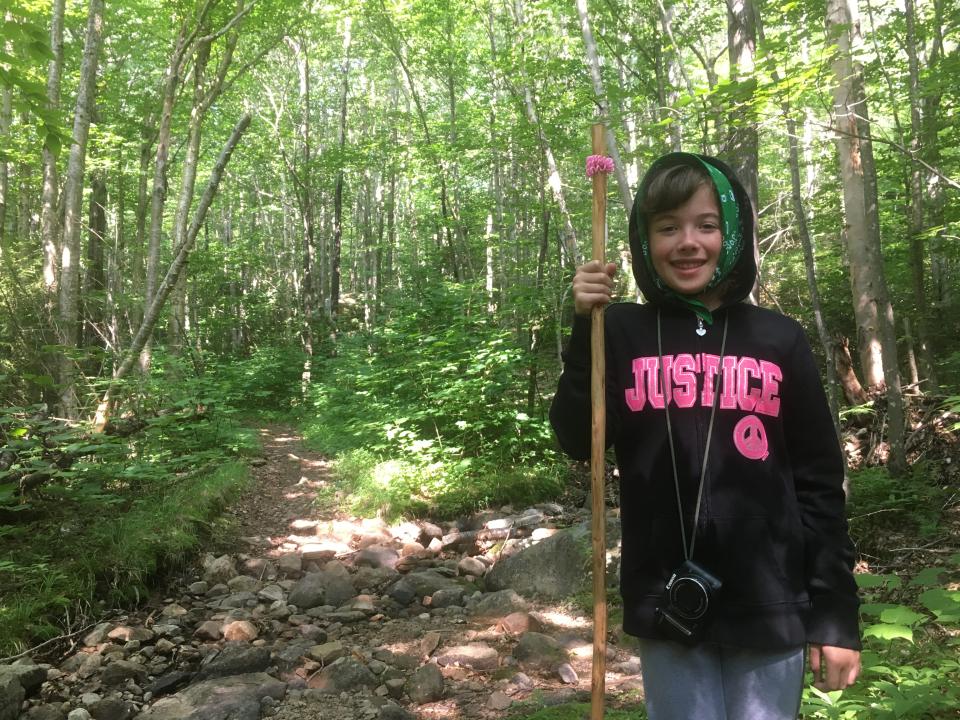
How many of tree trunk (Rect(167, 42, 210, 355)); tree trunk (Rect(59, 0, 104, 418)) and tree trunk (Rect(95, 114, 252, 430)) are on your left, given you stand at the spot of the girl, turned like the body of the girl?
0

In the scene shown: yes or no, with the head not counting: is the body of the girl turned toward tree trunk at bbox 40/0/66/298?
no

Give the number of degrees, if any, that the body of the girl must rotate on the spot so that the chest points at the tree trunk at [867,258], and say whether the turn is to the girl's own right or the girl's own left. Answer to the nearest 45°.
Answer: approximately 180°

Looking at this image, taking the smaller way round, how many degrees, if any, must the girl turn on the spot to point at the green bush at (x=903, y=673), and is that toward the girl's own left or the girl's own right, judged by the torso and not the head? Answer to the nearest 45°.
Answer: approximately 135° to the girl's own left

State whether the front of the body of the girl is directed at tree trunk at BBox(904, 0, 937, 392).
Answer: no

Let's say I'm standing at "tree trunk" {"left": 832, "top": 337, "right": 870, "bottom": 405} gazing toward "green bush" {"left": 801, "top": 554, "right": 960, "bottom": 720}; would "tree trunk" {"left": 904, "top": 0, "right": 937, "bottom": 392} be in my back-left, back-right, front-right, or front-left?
back-left

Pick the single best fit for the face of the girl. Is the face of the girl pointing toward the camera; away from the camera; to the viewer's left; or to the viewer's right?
toward the camera

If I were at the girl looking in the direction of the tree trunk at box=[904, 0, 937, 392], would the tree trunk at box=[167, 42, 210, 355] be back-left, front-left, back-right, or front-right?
front-left

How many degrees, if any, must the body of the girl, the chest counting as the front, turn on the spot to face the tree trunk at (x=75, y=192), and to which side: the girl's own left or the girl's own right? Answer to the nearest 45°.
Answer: approximately 135° to the girl's own right

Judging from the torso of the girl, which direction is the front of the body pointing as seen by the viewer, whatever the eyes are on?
toward the camera

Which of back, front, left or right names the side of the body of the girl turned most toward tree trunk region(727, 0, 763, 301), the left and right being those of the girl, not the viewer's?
back

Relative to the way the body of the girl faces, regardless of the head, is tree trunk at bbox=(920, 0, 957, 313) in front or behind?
behind
